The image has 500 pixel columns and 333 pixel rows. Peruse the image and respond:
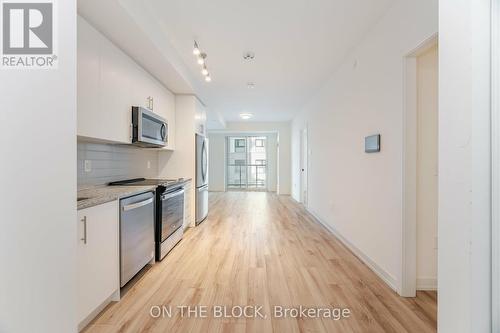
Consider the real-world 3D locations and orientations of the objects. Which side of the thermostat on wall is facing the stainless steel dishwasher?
front

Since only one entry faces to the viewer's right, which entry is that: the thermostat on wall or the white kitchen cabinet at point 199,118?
the white kitchen cabinet

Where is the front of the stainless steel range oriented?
to the viewer's right

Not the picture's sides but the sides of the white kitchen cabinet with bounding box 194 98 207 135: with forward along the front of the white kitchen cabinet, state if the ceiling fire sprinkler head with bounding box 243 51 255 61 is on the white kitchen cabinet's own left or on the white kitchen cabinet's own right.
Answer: on the white kitchen cabinet's own right

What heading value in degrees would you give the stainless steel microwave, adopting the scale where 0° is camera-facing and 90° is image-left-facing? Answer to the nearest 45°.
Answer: approximately 315°

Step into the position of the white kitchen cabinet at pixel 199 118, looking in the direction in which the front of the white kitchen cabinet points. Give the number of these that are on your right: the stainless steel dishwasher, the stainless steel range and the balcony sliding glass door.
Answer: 2

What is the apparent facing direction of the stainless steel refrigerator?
to the viewer's right

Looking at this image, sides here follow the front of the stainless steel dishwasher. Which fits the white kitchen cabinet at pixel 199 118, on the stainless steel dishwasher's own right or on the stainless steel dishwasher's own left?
on the stainless steel dishwasher's own left

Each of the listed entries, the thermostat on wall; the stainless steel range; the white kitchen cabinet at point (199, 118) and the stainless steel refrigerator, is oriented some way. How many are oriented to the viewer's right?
3

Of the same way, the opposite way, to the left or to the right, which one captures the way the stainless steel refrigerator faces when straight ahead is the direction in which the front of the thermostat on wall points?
the opposite way

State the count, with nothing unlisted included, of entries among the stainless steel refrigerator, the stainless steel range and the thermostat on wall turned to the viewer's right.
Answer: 2

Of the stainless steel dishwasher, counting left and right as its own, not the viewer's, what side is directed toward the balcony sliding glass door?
left

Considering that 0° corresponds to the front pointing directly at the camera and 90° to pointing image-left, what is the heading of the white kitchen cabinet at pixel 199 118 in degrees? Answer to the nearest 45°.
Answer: approximately 270°

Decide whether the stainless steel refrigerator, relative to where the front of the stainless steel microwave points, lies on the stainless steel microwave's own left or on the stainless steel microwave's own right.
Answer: on the stainless steel microwave's own left

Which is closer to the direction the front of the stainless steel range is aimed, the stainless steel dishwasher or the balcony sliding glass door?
the balcony sliding glass door

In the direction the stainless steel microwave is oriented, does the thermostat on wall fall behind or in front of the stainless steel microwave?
in front
